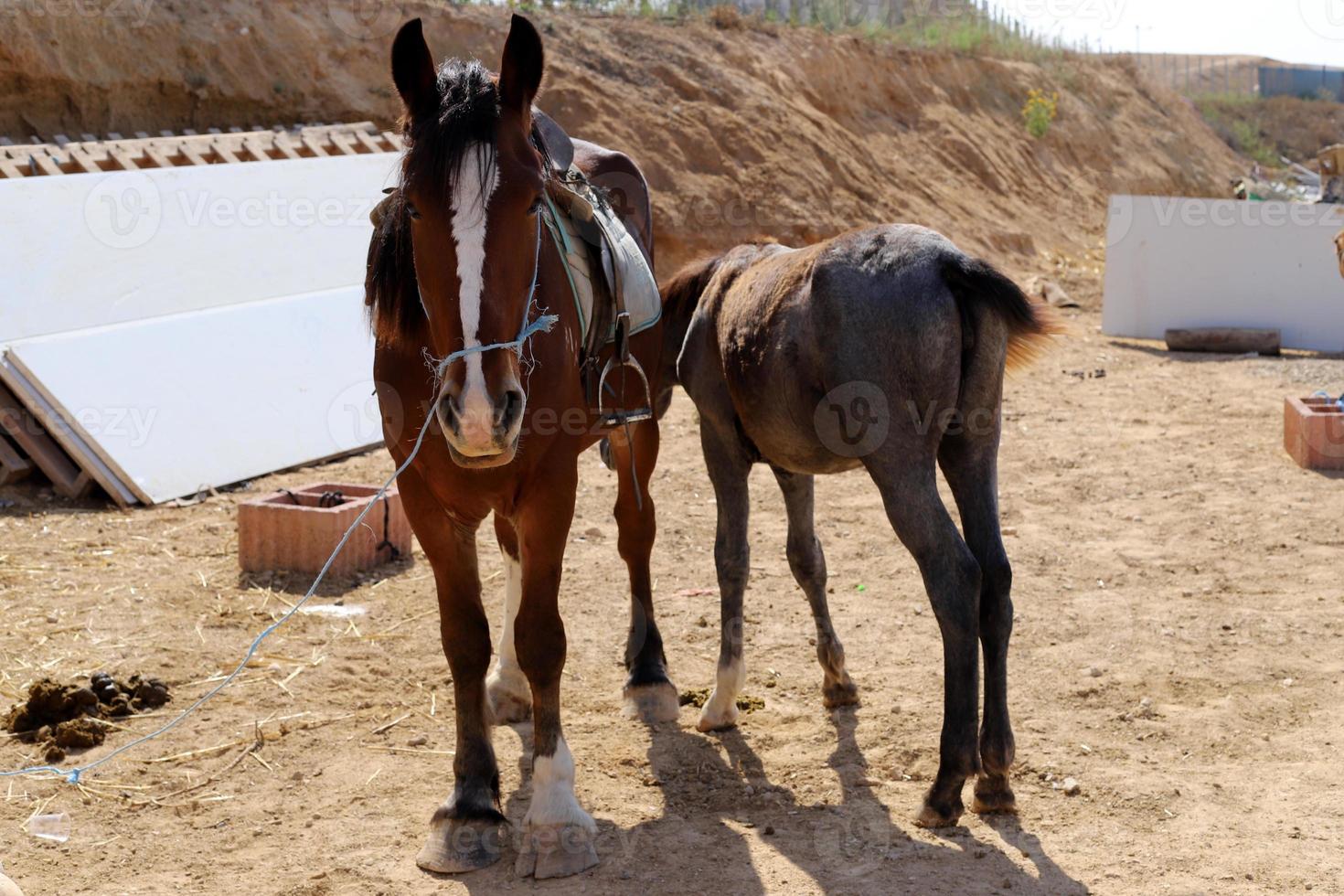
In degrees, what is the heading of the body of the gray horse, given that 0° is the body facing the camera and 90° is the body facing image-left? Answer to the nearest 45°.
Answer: approximately 135°

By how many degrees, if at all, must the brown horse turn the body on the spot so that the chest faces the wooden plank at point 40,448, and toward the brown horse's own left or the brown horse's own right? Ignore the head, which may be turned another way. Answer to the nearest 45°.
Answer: approximately 135° to the brown horse's own right

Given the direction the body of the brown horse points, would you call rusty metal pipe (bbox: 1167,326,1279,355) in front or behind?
behind

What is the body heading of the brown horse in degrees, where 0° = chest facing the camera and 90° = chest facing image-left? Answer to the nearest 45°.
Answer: approximately 0°

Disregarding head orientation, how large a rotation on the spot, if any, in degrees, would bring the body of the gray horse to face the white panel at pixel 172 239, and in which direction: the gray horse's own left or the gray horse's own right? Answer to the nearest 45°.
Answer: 0° — it already faces it

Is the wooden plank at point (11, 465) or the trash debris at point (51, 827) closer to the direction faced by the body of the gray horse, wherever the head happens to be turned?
the wooden plank

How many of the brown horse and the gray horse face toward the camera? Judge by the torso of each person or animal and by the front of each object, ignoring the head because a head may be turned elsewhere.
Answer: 1

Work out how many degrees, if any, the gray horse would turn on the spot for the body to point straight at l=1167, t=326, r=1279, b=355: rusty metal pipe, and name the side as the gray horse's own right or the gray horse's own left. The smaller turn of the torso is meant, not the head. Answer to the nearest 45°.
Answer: approximately 45° to the gray horse's own right

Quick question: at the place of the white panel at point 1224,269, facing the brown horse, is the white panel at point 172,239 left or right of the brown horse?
right
